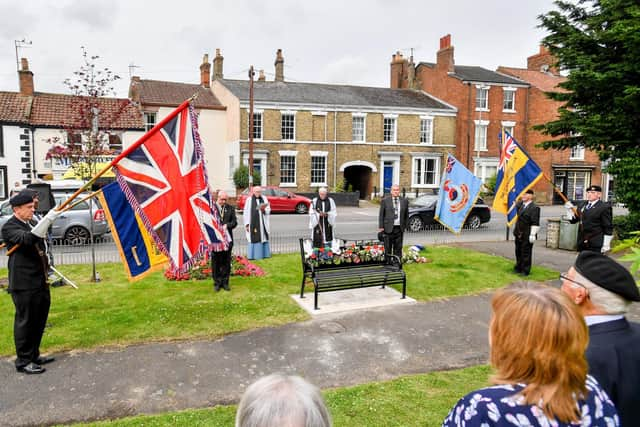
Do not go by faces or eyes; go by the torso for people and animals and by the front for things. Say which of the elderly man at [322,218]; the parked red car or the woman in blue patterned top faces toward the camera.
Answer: the elderly man

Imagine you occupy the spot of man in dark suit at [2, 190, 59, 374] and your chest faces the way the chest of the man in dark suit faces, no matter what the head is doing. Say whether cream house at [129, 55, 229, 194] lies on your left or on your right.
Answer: on your left

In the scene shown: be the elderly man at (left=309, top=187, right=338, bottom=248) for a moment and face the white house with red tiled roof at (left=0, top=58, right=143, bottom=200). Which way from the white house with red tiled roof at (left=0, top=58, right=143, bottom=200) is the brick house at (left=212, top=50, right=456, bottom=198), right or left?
right

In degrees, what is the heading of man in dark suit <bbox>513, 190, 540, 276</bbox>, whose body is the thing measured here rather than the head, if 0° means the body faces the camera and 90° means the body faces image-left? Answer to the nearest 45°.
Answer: approximately 45°

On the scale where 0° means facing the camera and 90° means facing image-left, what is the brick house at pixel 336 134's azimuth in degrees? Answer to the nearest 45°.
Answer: approximately 0°

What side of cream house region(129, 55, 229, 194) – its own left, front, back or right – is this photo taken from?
front

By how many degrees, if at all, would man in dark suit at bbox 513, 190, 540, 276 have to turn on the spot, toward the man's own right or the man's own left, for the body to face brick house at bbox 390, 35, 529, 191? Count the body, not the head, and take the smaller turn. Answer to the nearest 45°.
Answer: approximately 135° to the man's own right

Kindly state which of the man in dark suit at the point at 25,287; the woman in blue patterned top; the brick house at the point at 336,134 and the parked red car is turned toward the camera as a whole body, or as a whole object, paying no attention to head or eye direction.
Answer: the brick house

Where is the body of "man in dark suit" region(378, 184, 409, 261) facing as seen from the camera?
toward the camera

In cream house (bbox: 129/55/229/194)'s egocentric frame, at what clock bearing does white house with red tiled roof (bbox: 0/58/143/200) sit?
white house with red tiled roof (bbox: 0/58/143/200) is roughly at 2 o'clock from cream house (bbox: 129/55/229/194).

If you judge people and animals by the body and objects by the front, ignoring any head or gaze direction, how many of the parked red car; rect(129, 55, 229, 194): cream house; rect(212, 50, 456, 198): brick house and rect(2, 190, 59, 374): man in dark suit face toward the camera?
2

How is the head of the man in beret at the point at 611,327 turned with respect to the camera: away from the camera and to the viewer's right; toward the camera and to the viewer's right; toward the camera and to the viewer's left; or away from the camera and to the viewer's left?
away from the camera and to the viewer's left

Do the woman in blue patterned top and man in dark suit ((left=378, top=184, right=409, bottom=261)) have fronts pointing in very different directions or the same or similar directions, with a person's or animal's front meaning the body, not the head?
very different directions

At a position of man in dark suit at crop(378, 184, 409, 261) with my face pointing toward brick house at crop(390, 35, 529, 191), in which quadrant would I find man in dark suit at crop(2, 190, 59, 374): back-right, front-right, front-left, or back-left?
back-left

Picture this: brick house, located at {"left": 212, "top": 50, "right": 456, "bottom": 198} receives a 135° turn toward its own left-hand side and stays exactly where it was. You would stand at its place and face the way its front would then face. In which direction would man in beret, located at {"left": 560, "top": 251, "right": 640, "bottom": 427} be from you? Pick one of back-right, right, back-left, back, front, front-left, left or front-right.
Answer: back-right

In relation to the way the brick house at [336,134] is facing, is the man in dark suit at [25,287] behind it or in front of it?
in front

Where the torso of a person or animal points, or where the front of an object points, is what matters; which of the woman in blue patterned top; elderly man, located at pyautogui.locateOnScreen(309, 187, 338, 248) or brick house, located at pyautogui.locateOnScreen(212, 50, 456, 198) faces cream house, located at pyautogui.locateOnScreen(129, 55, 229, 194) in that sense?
the woman in blue patterned top
